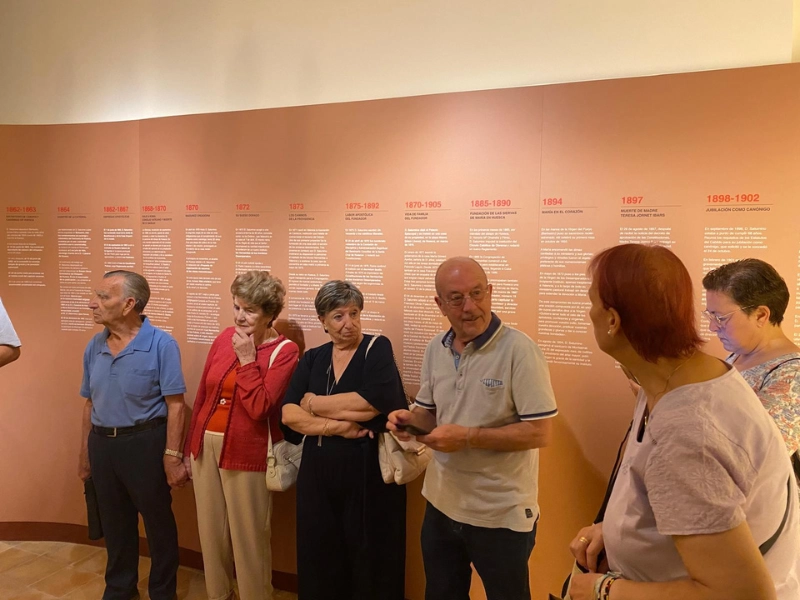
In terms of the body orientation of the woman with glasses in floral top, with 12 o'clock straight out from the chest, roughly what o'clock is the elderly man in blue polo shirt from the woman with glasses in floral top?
The elderly man in blue polo shirt is roughly at 1 o'clock from the woman with glasses in floral top.

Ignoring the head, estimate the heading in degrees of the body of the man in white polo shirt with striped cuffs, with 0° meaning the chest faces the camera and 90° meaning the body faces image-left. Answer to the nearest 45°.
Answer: approximately 45°

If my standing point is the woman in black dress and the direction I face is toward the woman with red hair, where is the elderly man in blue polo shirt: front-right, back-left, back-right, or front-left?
back-right

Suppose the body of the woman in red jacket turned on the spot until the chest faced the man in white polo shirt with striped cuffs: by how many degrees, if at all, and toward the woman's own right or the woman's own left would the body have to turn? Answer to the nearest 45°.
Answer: approximately 90° to the woman's own left

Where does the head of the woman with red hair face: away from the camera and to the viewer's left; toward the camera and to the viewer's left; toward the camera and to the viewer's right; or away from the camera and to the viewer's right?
away from the camera and to the viewer's left

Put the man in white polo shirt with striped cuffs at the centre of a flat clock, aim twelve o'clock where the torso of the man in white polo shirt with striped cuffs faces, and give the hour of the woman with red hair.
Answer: The woman with red hair is roughly at 10 o'clock from the man in white polo shirt with striped cuffs.

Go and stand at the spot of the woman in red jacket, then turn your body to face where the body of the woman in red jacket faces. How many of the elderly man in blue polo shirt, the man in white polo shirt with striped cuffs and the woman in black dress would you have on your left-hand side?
2

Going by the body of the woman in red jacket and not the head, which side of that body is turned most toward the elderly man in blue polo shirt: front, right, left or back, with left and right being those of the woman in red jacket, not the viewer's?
right

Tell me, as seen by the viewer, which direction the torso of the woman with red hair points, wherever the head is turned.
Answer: to the viewer's left

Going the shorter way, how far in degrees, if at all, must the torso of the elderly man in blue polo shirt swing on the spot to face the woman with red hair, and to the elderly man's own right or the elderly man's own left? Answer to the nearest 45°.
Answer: approximately 45° to the elderly man's own left

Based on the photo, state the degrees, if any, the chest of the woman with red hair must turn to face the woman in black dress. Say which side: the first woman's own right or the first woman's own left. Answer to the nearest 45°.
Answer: approximately 45° to the first woman's own right
